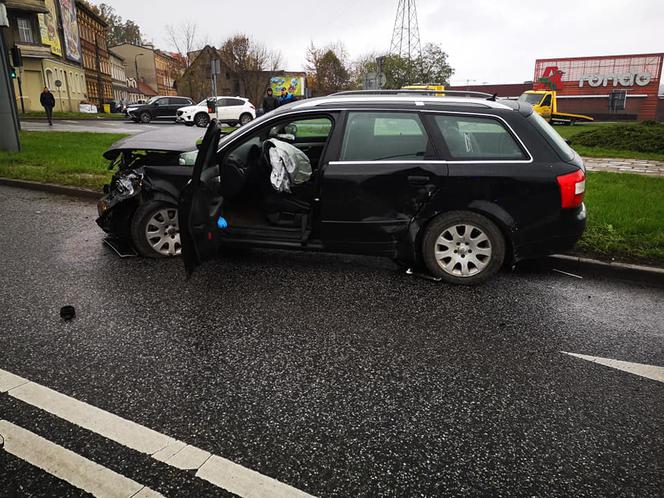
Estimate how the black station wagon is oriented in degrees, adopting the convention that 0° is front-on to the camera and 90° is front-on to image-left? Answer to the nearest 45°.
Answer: approximately 90°

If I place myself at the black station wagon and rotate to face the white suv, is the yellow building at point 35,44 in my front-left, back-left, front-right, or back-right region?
front-left

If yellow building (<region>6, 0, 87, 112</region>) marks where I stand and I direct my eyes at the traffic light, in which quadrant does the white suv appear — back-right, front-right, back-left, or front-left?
front-left

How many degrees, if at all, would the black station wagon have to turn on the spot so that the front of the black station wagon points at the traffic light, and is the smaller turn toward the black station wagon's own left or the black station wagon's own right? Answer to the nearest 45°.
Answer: approximately 45° to the black station wagon's own right

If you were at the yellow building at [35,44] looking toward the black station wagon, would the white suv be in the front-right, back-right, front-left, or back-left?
front-left

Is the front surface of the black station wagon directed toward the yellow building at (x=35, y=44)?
no

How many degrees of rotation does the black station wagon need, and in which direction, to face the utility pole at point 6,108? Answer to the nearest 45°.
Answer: approximately 45° to its right

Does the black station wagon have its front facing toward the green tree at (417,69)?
no

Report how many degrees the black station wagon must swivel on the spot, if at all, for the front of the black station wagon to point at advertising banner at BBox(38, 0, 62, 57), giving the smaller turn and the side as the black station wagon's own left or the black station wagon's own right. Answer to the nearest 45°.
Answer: approximately 45° to the black station wagon's own right

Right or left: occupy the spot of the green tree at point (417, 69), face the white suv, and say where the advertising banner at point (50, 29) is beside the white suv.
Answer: right

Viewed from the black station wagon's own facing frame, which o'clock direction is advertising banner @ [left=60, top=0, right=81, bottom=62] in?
The advertising banner is roughly at 2 o'clock from the black station wagon.

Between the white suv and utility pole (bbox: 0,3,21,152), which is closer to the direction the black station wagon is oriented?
the utility pole

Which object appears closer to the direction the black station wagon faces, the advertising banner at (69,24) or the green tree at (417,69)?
the advertising banner

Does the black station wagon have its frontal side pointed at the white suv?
no
